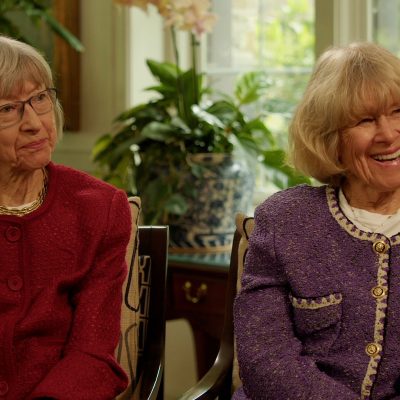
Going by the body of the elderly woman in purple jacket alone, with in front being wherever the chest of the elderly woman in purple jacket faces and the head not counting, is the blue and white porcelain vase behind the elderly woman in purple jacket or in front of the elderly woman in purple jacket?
behind

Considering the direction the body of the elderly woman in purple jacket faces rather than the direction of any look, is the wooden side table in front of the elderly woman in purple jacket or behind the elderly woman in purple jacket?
behind

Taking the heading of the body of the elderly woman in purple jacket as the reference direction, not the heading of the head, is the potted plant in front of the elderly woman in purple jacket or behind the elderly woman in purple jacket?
behind
